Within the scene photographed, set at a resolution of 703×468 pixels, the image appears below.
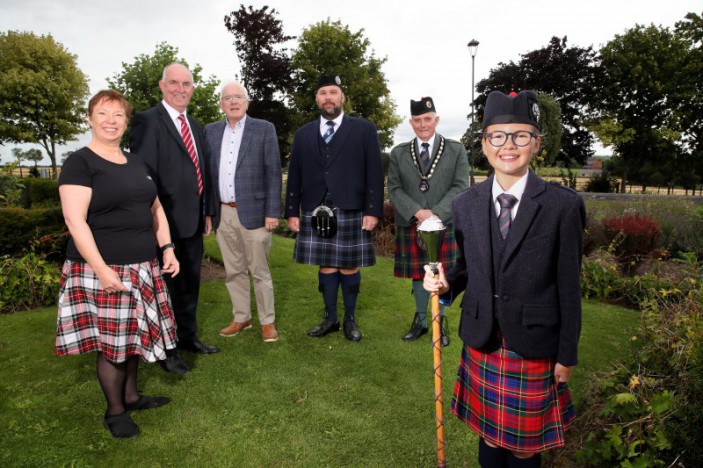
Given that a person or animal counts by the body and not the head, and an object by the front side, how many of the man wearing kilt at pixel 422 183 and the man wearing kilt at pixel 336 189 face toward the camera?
2

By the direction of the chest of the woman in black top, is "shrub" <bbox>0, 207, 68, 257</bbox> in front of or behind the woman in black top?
behind

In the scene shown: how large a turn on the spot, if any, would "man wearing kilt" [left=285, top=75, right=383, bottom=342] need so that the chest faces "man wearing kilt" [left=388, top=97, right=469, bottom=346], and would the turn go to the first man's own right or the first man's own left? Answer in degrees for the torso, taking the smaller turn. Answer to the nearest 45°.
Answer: approximately 90° to the first man's own left

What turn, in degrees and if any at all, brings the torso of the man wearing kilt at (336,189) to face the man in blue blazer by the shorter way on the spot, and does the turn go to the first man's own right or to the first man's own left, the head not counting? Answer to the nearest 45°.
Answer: approximately 90° to the first man's own right

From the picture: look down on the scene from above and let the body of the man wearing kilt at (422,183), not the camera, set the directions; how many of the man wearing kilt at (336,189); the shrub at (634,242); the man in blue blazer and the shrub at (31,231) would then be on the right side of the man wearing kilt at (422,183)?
3

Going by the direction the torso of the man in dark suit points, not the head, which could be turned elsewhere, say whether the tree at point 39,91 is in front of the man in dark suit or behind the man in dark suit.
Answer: behind

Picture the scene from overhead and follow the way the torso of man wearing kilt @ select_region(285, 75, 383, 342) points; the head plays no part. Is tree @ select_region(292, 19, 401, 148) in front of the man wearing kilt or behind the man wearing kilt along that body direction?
behind

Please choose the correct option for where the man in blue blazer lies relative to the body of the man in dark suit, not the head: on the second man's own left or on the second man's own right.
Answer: on the second man's own left
